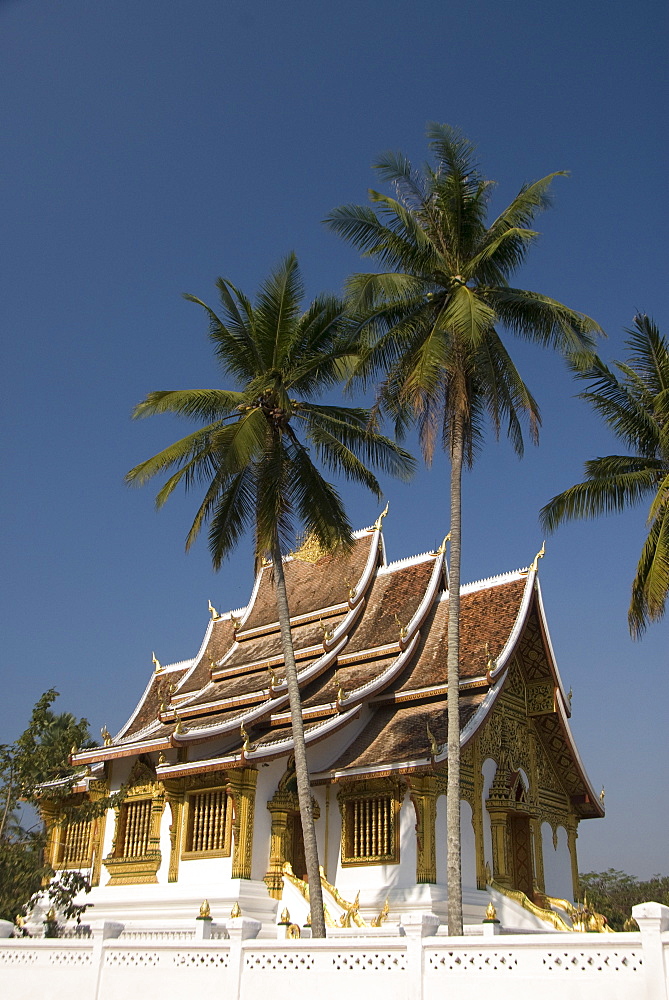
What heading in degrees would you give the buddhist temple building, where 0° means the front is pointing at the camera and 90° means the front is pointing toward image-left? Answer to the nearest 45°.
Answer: approximately 315°

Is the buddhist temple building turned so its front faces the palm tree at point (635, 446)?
yes

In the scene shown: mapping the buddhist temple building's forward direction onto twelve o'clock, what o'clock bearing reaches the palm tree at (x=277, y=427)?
The palm tree is roughly at 2 o'clock from the buddhist temple building.
